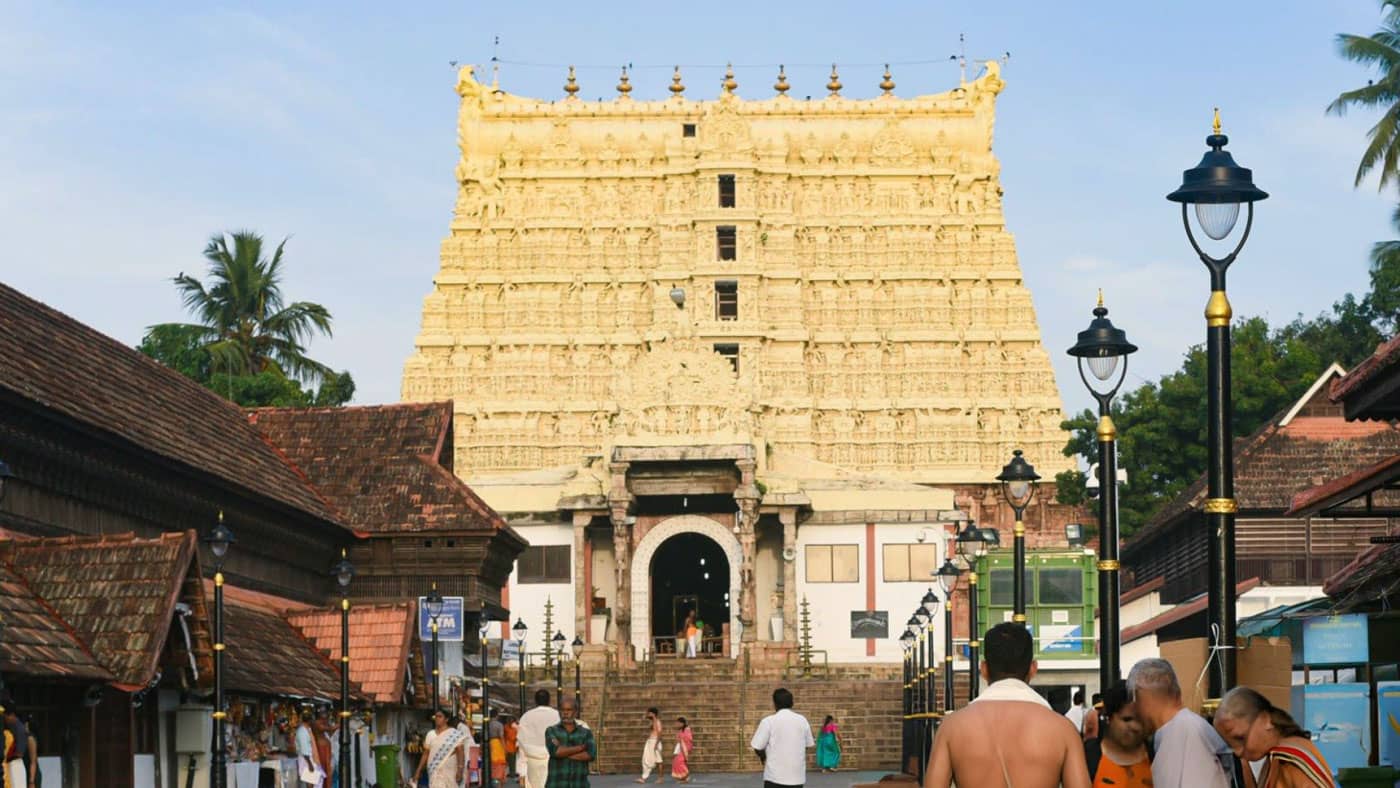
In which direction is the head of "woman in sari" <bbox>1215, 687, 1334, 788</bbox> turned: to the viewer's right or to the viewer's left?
to the viewer's left

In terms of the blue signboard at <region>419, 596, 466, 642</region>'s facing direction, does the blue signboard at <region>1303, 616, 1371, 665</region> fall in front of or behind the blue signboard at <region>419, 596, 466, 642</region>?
in front

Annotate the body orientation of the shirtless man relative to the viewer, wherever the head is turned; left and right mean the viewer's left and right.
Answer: facing away from the viewer

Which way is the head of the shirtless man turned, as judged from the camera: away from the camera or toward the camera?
away from the camera

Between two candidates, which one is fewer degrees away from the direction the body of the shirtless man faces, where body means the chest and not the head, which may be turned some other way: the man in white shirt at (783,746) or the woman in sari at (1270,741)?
the man in white shirt

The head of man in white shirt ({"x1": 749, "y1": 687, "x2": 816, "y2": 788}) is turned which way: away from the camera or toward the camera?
away from the camera

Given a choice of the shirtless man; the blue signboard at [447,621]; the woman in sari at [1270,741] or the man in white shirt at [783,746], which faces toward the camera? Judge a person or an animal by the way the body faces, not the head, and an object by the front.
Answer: the blue signboard

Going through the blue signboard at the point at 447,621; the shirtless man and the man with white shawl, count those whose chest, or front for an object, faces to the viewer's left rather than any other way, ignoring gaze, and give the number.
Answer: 0

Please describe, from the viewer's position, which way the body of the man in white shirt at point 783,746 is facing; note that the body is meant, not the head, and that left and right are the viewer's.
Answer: facing away from the viewer

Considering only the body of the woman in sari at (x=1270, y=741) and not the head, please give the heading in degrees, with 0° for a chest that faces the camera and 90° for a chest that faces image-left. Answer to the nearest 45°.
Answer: approximately 90°

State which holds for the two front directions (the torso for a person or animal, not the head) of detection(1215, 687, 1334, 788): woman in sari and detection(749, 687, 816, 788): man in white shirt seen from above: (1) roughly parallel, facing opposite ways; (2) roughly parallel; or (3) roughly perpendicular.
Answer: roughly perpendicular

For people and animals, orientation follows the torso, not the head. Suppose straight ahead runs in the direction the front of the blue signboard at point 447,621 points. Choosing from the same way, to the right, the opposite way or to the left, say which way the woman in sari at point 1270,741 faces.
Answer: to the right
